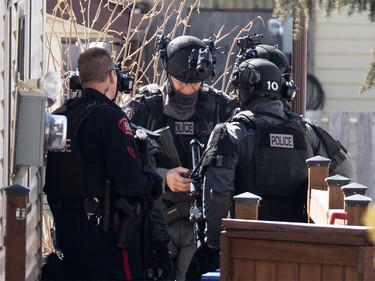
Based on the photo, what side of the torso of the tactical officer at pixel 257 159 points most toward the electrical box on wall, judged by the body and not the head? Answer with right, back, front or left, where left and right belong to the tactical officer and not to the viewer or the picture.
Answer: left

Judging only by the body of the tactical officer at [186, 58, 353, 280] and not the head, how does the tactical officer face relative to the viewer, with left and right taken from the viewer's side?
facing away from the viewer and to the left of the viewer

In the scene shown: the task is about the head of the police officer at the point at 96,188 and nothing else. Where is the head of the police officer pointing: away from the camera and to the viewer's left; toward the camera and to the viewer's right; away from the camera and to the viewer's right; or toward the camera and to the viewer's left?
away from the camera and to the viewer's right

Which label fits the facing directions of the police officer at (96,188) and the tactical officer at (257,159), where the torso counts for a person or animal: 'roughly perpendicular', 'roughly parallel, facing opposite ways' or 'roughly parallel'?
roughly perpendicular

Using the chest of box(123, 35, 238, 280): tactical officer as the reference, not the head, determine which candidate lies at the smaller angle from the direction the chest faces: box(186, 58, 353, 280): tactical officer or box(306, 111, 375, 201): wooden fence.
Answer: the tactical officer

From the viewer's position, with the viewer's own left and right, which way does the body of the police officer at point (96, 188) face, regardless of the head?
facing away from the viewer and to the right of the viewer

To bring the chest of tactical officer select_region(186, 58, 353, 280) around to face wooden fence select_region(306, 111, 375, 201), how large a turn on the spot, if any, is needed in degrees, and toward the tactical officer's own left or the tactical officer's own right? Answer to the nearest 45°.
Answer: approximately 45° to the tactical officer's own right

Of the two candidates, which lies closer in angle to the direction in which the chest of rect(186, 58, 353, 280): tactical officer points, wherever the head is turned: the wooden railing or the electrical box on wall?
the electrical box on wall

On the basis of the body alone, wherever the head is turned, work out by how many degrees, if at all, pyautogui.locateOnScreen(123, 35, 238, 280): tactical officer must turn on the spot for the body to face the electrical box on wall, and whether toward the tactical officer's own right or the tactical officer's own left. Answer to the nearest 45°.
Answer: approximately 45° to the tactical officer's own right

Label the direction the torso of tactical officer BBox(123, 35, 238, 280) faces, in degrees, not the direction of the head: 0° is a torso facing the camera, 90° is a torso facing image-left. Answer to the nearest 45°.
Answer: approximately 0°
